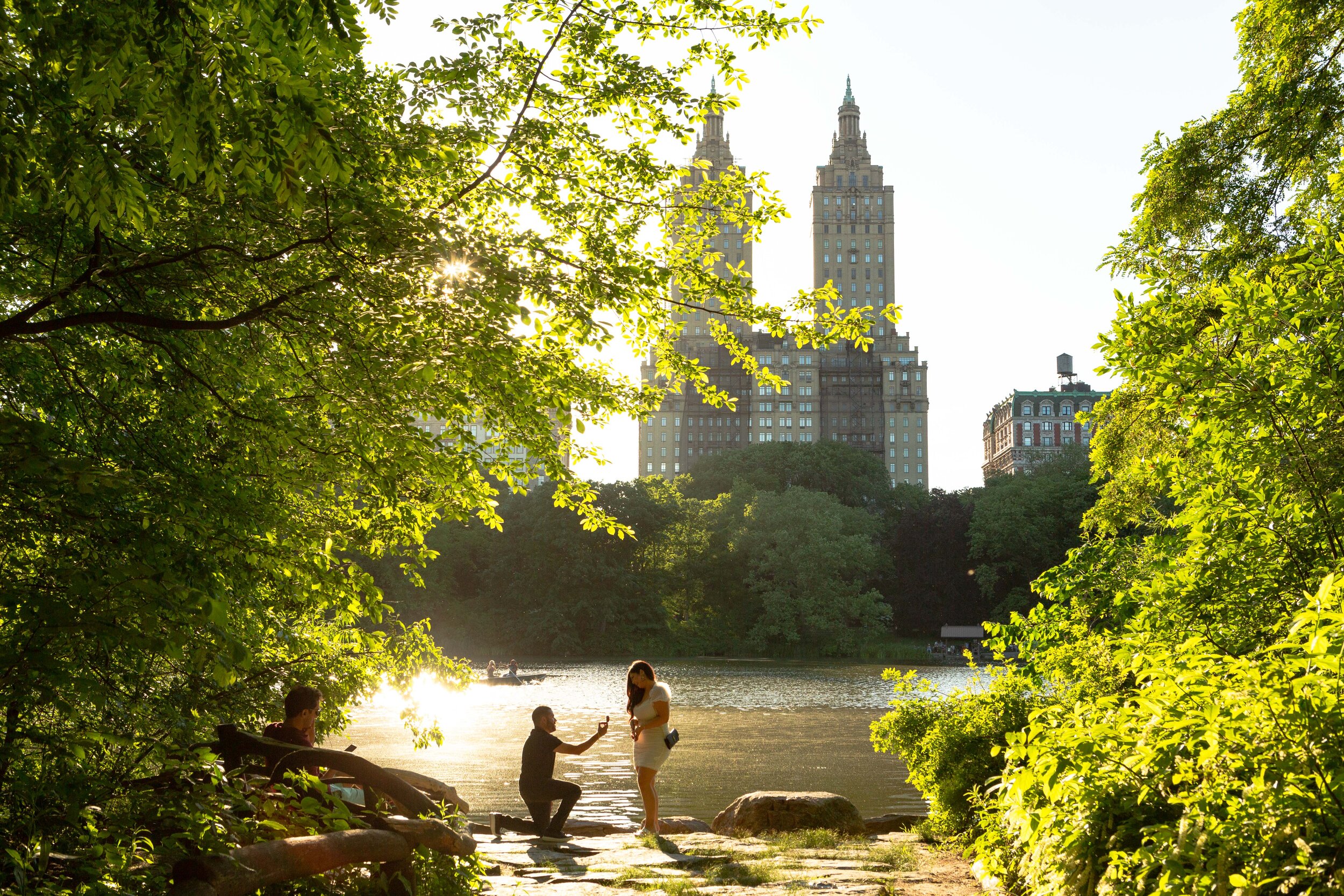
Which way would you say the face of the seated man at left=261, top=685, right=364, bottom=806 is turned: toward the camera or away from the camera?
away from the camera

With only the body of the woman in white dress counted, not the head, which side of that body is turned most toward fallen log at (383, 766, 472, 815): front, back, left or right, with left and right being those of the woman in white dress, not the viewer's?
front

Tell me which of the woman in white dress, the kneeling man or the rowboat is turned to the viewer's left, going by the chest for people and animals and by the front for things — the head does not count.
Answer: the woman in white dress

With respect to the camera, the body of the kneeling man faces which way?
to the viewer's right

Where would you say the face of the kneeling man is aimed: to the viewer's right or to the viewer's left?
to the viewer's right

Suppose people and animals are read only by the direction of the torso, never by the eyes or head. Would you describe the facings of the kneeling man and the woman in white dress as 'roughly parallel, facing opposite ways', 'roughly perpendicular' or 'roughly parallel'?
roughly parallel, facing opposite ways

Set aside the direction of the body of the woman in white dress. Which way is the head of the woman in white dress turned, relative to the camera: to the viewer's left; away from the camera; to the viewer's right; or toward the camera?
to the viewer's left

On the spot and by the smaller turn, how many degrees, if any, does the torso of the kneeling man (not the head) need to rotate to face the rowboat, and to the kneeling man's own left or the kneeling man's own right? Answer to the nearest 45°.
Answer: approximately 90° to the kneeling man's own left

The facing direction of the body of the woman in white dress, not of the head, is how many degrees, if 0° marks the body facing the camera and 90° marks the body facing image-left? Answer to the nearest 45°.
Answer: approximately 90°
